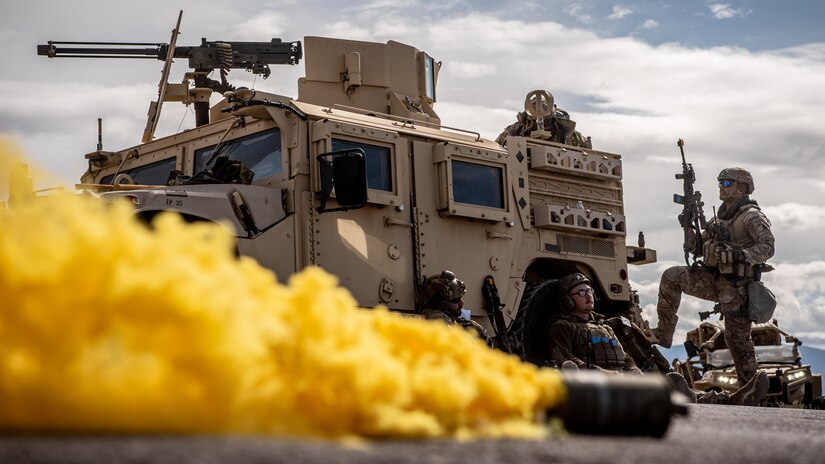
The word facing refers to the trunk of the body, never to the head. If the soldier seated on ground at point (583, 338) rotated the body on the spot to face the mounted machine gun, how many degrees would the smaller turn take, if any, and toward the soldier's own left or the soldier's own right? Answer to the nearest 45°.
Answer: approximately 135° to the soldier's own right

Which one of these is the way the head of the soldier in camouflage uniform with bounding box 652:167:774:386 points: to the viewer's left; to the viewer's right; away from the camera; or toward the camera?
to the viewer's left

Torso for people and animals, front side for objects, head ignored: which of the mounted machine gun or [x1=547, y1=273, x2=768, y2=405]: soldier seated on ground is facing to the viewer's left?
the mounted machine gun

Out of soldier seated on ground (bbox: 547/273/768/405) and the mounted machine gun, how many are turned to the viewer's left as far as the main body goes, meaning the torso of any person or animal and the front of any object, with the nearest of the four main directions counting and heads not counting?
1

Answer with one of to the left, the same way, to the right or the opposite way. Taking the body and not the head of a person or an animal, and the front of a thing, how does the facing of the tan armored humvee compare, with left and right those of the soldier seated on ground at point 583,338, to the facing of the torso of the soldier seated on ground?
to the right

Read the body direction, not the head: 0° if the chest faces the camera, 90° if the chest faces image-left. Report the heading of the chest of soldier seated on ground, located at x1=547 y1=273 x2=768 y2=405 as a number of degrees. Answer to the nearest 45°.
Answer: approximately 315°

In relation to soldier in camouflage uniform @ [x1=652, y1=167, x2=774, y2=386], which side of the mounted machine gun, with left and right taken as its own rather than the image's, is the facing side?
back

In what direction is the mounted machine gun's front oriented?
to the viewer's left

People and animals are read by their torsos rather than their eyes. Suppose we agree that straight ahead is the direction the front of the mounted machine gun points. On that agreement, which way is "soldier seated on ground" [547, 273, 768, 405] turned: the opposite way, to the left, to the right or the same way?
to the left
